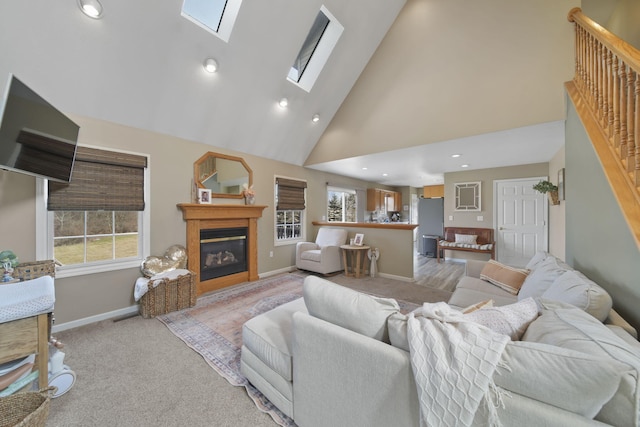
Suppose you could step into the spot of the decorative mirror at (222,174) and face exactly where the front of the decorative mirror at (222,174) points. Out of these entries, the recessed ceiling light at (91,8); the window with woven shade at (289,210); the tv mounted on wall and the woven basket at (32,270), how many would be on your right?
3

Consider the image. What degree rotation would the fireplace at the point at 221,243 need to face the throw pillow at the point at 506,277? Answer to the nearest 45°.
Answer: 0° — it already faces it

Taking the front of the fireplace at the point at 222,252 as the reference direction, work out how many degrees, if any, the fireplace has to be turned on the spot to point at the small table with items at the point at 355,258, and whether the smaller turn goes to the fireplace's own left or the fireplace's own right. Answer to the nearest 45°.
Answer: approximately 45° to the fireplace's own left

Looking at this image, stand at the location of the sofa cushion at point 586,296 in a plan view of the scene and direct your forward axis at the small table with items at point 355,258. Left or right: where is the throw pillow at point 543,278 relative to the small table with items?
right

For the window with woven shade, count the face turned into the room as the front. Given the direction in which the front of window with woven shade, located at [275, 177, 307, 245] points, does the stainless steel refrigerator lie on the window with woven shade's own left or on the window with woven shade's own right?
on the window with woven shade's own left

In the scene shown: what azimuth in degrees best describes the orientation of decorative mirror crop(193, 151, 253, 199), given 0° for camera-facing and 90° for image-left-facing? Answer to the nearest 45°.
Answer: approximately 315°
